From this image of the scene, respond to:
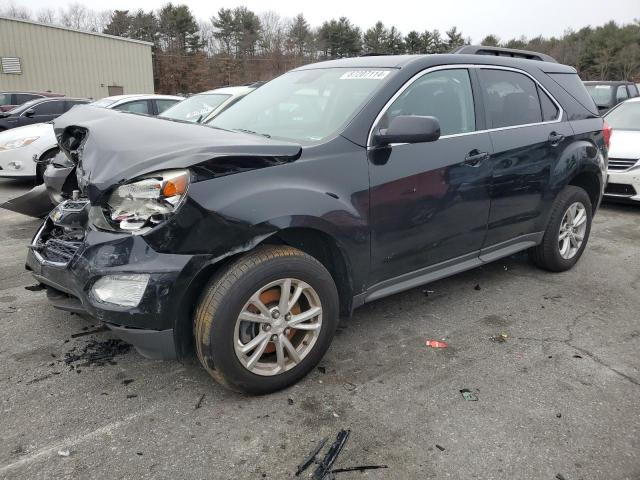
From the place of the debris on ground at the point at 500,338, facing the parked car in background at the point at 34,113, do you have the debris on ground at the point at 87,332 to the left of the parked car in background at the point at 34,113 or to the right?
left

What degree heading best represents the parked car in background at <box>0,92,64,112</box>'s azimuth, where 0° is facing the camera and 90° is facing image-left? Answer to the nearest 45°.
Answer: approximately 90°

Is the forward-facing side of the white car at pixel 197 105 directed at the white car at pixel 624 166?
no

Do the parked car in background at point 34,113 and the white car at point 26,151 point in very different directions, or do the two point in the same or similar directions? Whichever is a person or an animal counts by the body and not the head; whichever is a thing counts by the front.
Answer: same or similar directions

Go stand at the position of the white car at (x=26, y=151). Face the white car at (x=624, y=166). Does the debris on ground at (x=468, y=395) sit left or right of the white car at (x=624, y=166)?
right

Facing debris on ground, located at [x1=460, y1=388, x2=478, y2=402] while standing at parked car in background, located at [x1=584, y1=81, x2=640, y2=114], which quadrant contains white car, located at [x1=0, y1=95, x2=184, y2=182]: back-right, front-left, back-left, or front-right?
front-right

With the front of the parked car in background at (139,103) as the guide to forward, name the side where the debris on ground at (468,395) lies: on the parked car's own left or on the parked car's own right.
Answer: on the parked car's own left

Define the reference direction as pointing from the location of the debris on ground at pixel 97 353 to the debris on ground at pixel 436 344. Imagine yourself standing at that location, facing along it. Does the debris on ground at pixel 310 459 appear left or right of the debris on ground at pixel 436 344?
right

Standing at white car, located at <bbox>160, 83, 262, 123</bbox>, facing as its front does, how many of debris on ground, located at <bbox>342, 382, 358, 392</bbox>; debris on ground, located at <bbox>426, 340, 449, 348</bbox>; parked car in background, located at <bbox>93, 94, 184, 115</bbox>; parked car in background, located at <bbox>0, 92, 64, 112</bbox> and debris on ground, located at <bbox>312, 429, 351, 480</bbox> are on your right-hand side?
2

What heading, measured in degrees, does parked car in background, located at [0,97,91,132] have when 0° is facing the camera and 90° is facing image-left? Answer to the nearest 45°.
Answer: approximately 45°

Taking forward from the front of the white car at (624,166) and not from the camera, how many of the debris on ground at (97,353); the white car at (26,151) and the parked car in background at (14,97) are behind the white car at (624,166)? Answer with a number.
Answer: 0

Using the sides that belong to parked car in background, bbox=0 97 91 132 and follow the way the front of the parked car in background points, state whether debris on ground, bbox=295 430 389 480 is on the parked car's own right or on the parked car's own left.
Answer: on the parked car's own left

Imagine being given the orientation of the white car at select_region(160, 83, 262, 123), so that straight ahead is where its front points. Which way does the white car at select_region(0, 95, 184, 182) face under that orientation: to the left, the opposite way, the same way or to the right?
the same way

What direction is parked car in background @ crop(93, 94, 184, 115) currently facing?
to the viewer's left

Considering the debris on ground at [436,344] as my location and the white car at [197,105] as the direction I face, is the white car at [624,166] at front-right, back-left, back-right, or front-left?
front-right

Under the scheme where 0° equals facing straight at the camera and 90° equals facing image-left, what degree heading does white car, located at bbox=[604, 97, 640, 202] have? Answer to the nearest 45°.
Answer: approximately 45°

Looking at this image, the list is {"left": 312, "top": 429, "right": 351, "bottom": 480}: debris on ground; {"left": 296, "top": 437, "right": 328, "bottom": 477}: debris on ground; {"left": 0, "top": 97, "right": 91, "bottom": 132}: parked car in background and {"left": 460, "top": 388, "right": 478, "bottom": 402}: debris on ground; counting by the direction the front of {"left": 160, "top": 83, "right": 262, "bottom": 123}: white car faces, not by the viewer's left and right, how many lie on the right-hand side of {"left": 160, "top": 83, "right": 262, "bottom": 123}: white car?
1

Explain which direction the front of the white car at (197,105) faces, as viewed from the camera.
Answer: facing the viewer and to the left of the viewer
